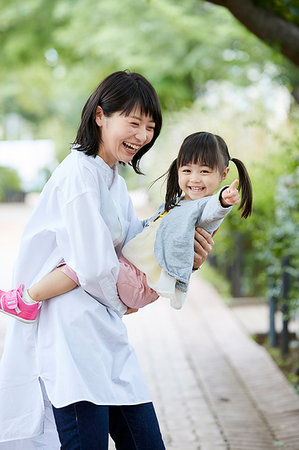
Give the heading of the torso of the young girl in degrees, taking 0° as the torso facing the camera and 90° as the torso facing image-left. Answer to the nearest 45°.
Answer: approximately 45°
